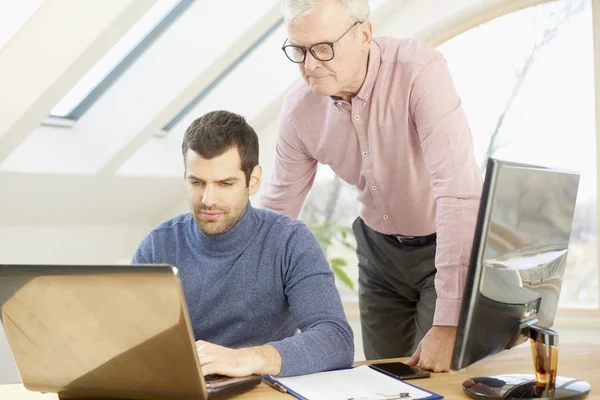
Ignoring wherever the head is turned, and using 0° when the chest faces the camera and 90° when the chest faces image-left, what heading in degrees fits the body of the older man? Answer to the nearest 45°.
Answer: approximately 45°

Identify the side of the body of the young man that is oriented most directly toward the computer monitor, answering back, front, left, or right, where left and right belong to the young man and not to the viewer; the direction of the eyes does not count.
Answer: left

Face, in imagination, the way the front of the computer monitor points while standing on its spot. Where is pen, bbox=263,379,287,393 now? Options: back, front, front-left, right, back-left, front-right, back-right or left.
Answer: front-left

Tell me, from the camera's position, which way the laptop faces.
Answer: facing away from the viewer and to the right of the viewer

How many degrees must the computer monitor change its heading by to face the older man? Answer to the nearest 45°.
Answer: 0° — it already faces them

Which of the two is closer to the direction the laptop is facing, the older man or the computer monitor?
the older man

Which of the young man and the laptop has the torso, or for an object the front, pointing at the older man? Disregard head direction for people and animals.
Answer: the laptop

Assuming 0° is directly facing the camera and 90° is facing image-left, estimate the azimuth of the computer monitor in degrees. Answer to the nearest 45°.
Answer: approximately 135°

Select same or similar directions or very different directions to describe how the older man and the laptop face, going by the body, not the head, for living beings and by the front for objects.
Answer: very different directions

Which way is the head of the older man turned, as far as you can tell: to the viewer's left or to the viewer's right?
to the viewer's left

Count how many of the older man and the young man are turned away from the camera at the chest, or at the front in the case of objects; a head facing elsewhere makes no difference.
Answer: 0

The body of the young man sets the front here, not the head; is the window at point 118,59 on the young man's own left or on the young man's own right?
on the young man's own right
